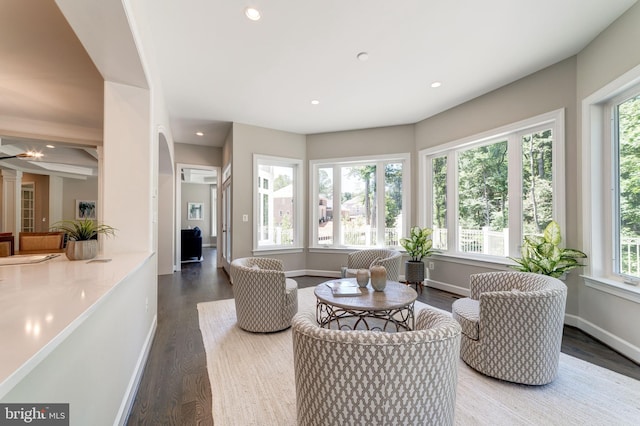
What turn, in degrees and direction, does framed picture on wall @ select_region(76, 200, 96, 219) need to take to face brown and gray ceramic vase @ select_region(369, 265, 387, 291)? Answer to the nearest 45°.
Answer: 0° — it already faces it

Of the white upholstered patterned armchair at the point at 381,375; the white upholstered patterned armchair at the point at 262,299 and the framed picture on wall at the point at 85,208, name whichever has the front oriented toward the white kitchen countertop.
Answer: the framed picture on wall

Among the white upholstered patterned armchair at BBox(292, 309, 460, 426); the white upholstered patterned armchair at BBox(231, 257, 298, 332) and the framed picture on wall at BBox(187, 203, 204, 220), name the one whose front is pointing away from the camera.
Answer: the white upholstered patterned armchair at BBox(292, 309, 460, 426)

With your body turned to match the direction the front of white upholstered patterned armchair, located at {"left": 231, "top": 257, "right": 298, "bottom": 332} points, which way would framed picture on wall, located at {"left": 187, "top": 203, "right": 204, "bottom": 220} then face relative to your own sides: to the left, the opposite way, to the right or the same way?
to the right

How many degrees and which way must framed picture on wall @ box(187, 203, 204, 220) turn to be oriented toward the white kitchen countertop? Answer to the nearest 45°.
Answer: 0° — it already faces it

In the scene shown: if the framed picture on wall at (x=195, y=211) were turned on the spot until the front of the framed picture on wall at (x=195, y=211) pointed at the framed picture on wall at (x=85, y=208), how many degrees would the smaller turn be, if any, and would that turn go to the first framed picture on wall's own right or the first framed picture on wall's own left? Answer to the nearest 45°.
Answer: approximately 90° to the first framed picture on wall's own right

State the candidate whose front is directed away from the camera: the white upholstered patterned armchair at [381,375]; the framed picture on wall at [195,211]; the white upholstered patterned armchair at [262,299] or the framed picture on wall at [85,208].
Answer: the white upholstered patterned armchair at [381,375]

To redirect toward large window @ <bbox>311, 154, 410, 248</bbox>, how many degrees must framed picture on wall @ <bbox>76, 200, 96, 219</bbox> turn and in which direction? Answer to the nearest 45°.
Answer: approximately 45° to its left

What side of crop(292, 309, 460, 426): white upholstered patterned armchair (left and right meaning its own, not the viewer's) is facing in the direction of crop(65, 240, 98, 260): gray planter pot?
left

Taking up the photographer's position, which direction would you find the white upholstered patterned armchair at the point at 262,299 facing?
facing to the right of the viewer

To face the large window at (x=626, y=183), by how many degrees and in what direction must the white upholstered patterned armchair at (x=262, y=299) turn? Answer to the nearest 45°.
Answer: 0° — it already faces it
